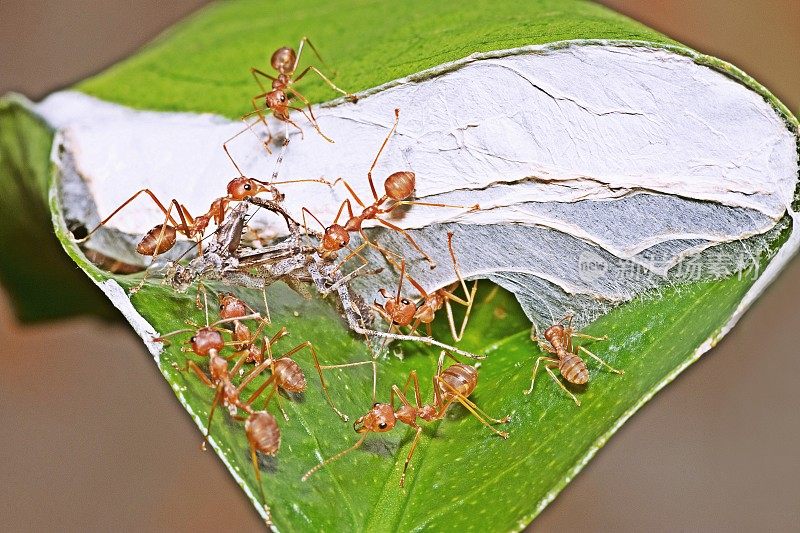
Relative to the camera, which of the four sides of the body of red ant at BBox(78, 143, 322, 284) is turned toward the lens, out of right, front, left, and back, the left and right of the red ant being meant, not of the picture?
right

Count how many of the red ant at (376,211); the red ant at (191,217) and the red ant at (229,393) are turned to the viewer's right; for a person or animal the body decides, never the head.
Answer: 1

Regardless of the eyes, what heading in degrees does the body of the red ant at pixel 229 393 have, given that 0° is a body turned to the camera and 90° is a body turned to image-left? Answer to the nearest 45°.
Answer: approximately 135°

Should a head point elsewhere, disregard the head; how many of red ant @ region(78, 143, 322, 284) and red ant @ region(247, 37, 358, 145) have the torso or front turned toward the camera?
1

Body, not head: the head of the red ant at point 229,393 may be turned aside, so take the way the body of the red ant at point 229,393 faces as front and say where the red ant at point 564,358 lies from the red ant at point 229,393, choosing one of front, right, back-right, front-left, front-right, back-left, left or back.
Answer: back-right
